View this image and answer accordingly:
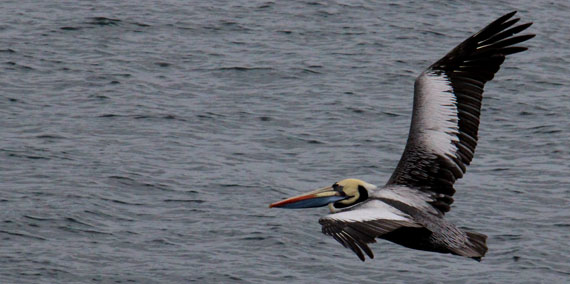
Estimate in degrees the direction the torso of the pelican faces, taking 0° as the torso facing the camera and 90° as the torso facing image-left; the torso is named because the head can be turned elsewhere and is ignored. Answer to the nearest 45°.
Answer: approximately 90°
